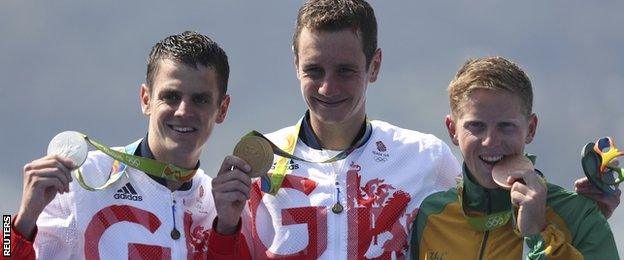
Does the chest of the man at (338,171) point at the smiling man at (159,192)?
no

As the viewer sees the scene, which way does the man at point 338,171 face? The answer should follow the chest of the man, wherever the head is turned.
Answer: toward the camera

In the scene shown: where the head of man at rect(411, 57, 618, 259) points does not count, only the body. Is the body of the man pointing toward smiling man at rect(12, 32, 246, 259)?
no

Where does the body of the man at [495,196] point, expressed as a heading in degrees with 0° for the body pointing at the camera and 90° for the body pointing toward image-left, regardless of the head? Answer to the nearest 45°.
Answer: approximately 0°

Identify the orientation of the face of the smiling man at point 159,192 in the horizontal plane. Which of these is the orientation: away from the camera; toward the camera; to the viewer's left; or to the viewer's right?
toward the camera

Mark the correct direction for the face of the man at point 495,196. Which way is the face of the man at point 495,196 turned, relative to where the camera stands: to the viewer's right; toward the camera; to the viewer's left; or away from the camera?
toward the camera
